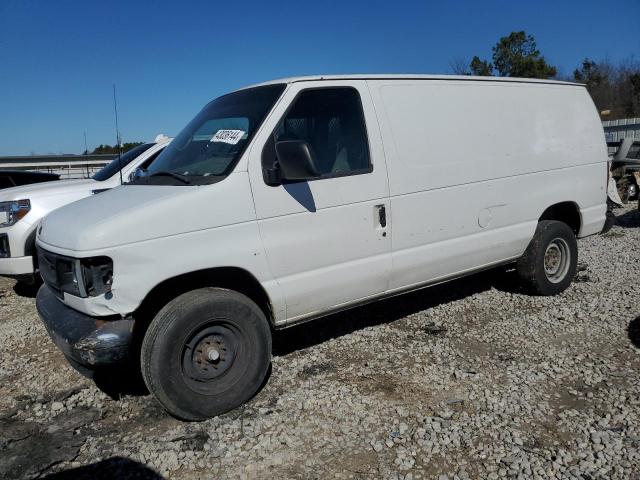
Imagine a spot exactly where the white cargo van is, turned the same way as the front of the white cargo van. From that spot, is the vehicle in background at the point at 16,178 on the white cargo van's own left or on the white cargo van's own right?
on the white cargo van's own right

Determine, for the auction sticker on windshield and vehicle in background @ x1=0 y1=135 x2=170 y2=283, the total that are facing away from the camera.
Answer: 0

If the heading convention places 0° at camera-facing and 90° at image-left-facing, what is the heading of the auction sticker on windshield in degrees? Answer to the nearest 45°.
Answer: approximately 45°

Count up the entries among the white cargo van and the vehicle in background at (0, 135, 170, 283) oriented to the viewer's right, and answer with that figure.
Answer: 0

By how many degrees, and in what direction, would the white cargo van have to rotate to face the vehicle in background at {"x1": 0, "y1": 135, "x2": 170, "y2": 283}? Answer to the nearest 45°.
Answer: approximately 90° to its right

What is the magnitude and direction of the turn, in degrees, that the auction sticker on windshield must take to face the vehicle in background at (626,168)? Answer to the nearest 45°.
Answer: approximately 180°

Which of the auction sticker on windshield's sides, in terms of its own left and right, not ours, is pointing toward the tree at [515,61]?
back

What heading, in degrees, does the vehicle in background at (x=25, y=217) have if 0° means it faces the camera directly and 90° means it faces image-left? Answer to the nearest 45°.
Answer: approximately 45°
